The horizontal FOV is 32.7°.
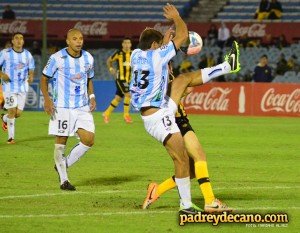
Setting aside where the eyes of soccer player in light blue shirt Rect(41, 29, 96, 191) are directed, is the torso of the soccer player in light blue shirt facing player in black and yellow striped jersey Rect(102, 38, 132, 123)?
no

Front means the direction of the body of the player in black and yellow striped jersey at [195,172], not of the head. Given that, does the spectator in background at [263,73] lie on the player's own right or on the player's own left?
on the player's own left

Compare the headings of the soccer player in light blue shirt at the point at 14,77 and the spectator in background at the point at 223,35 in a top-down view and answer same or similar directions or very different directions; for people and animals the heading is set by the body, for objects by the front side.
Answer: same or similar directions

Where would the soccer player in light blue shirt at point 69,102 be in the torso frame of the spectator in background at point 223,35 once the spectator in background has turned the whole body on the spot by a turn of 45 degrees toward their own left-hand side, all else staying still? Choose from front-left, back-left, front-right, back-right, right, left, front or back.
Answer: front-right

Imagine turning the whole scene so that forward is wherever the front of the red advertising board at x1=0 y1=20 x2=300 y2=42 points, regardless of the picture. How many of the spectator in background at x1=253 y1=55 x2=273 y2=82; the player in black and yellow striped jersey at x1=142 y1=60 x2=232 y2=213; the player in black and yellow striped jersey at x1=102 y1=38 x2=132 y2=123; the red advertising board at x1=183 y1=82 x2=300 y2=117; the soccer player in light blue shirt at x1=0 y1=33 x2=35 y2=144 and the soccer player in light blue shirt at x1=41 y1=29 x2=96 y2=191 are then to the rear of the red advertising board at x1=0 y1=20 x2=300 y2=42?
0

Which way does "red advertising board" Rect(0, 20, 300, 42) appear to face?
toward the camera

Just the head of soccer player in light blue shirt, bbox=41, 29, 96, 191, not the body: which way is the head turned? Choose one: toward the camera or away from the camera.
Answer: toward the camera

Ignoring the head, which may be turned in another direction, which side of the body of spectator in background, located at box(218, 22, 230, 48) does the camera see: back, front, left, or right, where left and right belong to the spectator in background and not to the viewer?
front

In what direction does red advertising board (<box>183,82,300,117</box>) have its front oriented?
toward the camera

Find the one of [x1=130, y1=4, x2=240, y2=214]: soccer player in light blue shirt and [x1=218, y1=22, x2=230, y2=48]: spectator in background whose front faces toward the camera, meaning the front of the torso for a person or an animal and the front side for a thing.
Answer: the spectator in background

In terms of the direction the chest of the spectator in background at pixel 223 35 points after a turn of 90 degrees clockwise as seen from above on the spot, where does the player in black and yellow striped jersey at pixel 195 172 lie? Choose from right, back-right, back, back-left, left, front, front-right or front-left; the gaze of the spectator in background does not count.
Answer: left

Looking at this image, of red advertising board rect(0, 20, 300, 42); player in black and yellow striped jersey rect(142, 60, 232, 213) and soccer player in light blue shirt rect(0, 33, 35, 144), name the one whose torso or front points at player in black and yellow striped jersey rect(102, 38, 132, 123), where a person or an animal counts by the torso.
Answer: the red advertising board

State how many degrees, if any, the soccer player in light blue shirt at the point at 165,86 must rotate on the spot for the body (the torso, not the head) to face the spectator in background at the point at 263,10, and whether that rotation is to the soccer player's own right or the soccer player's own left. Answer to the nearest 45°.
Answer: approximately 45° to the soccer player's own left

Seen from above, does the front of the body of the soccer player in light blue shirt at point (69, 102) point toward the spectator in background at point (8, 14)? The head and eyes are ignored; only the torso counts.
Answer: no

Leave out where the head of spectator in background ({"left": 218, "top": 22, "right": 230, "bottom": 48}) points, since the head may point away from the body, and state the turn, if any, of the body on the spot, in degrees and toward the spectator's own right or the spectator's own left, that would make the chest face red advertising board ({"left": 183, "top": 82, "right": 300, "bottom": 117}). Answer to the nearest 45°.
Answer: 0° — they already face it
